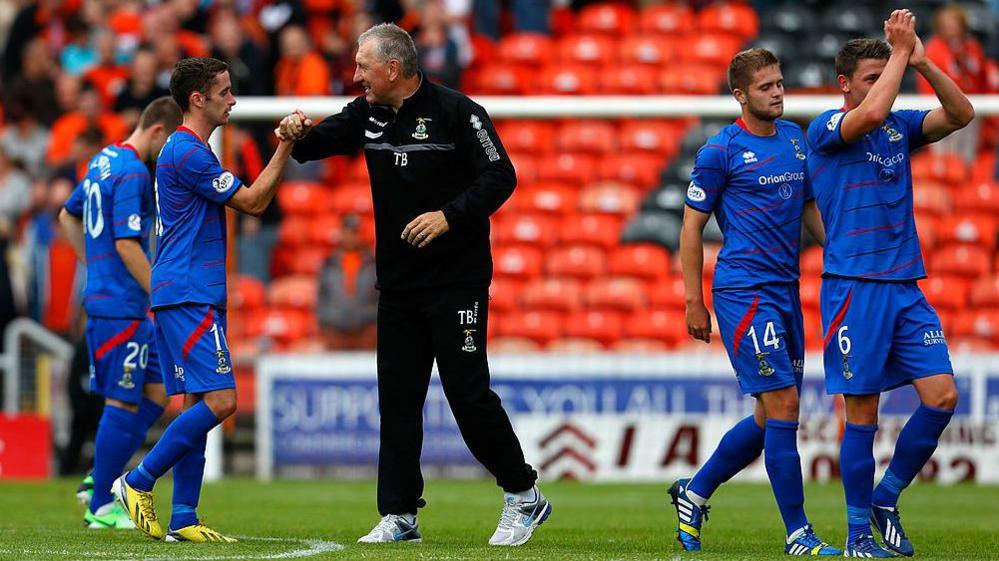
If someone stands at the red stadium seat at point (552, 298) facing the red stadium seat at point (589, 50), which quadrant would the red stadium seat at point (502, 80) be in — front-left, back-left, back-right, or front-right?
front-left

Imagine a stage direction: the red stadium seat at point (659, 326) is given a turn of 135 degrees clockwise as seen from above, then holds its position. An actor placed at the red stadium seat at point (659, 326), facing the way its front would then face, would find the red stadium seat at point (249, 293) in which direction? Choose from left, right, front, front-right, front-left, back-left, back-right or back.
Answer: front-left

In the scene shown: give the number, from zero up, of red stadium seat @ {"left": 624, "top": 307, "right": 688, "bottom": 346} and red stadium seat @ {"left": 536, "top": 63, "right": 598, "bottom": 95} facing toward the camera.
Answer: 2

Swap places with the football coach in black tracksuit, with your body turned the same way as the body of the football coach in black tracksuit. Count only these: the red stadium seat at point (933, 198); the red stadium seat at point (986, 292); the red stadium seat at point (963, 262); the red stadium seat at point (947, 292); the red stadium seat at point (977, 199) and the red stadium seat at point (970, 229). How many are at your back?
6

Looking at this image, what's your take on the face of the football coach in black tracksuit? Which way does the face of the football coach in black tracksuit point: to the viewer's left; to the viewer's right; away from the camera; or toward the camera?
to the viewer's left

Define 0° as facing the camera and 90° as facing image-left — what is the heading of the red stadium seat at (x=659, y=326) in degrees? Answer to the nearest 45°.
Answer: approximately 0°

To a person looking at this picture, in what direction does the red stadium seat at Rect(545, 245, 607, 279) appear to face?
facing the viewer

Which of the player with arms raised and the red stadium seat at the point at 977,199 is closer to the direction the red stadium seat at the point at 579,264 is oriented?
the player with arms raised

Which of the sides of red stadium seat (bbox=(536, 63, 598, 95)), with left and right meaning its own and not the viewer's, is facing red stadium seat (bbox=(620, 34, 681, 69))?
left

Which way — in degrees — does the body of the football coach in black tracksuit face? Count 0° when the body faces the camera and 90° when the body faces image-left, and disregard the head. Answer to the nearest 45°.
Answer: approximately 45°
